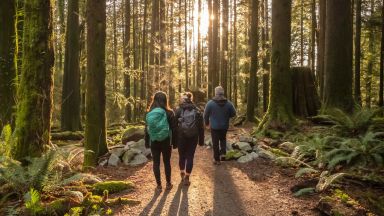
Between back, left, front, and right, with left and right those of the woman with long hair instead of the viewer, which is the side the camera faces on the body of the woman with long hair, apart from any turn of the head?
back

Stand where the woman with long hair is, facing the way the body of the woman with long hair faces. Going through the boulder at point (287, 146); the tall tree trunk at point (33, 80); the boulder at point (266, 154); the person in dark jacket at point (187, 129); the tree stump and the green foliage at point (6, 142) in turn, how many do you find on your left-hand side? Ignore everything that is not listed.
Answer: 2

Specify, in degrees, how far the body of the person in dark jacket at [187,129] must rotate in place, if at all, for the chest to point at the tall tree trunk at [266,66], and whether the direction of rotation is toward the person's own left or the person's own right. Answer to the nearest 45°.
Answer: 0° — they already face it

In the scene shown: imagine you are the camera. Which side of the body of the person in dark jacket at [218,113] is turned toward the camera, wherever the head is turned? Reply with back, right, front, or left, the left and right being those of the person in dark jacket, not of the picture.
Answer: back

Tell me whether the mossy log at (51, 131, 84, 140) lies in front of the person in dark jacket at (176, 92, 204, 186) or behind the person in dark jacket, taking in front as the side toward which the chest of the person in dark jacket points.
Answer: in front

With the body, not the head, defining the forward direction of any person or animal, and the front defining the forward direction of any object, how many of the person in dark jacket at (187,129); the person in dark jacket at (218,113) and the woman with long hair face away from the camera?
3

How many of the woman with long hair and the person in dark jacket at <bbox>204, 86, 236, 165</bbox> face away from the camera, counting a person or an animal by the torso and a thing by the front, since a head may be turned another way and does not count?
2

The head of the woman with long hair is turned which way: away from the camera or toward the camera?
away from the camera

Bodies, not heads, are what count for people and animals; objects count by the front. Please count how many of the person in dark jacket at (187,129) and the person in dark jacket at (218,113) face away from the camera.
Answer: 2

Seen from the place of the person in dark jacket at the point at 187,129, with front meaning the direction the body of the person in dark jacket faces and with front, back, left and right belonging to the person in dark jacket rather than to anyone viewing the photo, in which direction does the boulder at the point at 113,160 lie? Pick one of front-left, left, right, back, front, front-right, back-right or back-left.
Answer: front-left

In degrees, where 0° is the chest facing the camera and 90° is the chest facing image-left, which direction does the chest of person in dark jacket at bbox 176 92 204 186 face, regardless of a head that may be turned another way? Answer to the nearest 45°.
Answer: approximately 180°

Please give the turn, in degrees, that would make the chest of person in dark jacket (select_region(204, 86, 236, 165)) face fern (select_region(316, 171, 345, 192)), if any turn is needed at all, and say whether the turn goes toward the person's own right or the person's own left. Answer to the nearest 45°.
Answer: approximately 135° to the person's own right

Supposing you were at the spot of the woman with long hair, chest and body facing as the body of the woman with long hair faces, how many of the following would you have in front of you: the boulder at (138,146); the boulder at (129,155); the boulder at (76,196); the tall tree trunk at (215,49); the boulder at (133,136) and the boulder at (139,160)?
5
